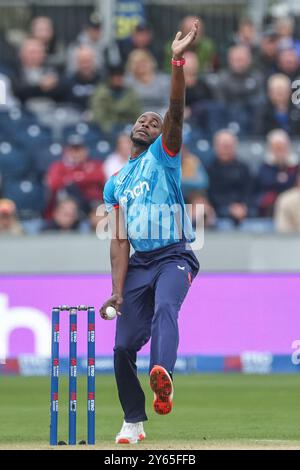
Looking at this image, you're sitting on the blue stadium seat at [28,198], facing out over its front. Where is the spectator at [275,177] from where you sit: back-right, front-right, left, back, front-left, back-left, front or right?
left

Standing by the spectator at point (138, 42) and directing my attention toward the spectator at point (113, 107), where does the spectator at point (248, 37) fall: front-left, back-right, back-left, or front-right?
back-left

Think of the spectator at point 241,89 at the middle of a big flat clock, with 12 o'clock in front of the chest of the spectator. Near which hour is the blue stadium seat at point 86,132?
The blue stadium seat is roughly at 2 o'clock from the spectator.

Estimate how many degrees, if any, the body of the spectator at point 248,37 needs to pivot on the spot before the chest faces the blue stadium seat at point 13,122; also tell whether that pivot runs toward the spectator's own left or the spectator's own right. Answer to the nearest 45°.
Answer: approximately 45° to the spectator's own right

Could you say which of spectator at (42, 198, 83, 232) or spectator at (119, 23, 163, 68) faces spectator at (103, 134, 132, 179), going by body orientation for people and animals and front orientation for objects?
spectator at (119, 23, 163, 68)

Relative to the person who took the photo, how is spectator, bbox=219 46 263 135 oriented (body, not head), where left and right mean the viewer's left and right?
facing the viewer

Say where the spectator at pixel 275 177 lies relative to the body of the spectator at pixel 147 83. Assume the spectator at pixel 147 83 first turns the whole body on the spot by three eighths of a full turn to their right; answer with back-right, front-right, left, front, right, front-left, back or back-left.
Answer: back

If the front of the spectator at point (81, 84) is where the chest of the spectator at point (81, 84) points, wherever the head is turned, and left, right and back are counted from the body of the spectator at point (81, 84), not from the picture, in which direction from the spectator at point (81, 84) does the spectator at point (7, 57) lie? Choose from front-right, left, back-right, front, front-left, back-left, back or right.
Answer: back-right

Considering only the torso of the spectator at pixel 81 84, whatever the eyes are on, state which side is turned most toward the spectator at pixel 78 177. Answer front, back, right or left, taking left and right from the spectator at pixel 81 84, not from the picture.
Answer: front

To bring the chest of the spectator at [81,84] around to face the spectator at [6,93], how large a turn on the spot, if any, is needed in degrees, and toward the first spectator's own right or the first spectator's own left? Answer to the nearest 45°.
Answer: approximately 90° to the first spectator's own right

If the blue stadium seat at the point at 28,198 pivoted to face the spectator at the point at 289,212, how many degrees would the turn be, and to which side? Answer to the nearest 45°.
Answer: approximately 90° to its left

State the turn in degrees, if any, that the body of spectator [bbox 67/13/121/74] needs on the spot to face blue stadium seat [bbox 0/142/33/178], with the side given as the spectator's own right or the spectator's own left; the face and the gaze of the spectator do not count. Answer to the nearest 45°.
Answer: approximately 45° to the spectator's own right

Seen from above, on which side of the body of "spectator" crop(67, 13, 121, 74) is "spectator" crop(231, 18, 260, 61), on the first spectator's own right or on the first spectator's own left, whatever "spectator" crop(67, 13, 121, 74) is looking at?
on the first spectator's own left
